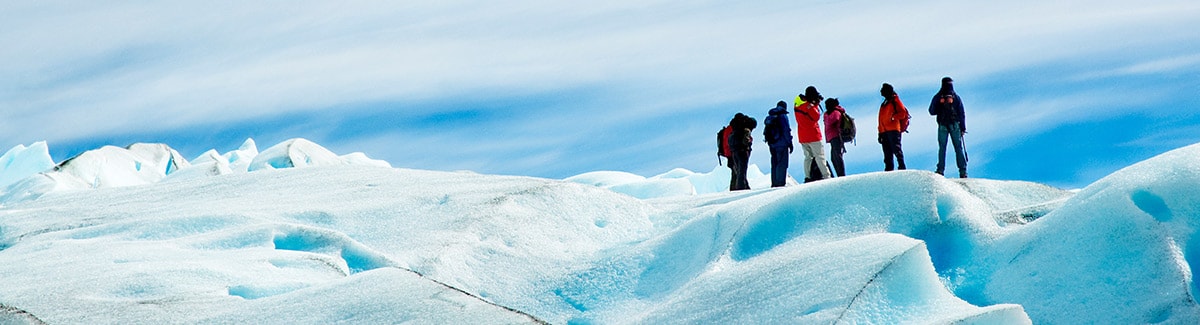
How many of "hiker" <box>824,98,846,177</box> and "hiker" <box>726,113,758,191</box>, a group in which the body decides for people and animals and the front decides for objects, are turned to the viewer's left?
1

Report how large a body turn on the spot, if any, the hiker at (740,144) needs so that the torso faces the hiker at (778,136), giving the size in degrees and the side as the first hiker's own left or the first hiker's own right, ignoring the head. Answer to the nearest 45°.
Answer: approximately 45° to the first hiker's own right

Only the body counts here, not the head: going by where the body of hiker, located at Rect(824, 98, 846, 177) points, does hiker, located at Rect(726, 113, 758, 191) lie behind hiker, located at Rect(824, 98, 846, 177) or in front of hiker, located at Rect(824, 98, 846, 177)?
in front

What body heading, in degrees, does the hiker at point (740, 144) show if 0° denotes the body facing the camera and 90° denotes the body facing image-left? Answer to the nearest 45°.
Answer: approximately 270°

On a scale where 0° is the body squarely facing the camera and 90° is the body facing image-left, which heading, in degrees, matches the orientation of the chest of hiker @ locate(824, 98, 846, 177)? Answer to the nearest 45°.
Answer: approximately 90°

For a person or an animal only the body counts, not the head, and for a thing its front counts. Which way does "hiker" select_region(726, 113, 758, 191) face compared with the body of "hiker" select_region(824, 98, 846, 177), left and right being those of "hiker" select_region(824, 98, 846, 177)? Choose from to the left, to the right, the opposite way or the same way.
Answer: the opposite way

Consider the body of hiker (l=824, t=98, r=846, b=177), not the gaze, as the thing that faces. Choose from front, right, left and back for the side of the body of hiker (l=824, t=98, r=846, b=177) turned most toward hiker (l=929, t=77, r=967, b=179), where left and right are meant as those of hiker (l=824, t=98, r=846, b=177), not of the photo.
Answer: back

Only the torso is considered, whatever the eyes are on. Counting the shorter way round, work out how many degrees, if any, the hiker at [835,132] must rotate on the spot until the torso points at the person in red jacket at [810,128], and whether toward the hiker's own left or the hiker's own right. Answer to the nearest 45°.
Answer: approximately 45° to the hiker's own left

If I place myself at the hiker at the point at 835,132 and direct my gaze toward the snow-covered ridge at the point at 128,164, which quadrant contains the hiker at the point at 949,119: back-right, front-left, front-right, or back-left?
back-right
